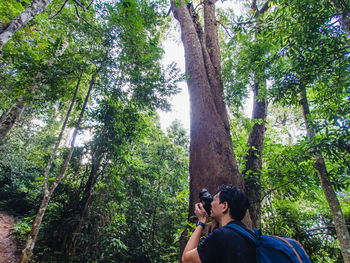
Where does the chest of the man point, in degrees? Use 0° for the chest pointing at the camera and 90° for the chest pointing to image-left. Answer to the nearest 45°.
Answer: approximately 135°

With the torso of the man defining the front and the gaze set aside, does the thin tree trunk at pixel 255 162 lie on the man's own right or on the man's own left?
on the man's own right

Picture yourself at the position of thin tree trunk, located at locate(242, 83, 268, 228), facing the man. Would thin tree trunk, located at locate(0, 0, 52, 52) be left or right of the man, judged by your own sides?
right

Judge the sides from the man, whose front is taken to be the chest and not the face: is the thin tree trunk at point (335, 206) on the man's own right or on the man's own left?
on the man's own right
